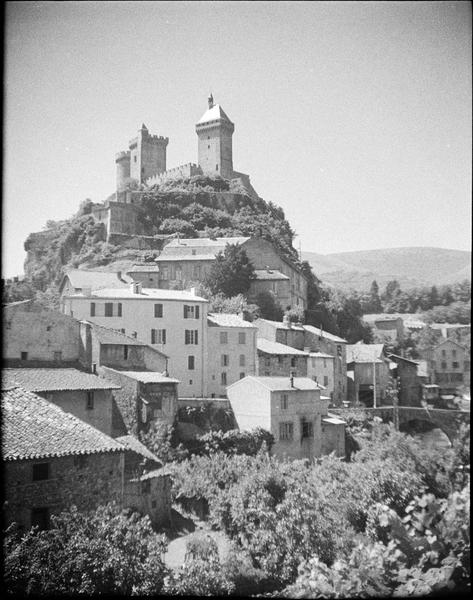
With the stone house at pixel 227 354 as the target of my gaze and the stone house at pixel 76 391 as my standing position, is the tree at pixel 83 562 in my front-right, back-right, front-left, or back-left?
back-right

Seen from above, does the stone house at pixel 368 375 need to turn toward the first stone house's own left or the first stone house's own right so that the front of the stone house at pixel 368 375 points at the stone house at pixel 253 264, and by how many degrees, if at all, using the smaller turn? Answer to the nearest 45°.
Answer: approximately 135° to the first stone house's own right

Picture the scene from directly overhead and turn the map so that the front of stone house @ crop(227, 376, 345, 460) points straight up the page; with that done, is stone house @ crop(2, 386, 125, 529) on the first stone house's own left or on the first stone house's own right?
on the first stone house's own right

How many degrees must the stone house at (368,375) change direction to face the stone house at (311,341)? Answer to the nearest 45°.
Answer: approximately 45° to its right

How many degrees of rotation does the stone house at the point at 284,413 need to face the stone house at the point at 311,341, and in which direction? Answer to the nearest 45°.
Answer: approximately 135° to its left

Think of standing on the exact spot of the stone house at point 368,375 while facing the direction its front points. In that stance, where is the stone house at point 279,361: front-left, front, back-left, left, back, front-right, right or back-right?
front-right

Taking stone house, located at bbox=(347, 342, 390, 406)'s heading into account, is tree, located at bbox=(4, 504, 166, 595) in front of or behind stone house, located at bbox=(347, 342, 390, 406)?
in front

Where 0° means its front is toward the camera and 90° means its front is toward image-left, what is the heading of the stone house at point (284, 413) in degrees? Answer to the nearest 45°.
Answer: approximately 315°

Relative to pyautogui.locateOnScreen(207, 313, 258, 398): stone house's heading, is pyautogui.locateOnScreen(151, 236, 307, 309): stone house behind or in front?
behind

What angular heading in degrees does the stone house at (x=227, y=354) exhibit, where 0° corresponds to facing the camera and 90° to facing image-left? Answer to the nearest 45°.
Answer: approximately 0°

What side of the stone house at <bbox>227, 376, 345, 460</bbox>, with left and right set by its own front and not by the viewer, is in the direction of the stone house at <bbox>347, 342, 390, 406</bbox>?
left

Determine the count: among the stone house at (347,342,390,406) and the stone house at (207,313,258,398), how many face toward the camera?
2

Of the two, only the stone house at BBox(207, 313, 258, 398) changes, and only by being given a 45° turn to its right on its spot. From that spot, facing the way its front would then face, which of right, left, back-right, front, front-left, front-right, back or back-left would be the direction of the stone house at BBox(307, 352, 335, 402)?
back

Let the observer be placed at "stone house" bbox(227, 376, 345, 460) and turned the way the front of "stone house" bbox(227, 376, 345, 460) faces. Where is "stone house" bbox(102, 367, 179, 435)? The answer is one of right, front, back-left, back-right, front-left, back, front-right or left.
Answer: right

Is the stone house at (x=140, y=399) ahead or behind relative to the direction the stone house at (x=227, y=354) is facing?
ahead
